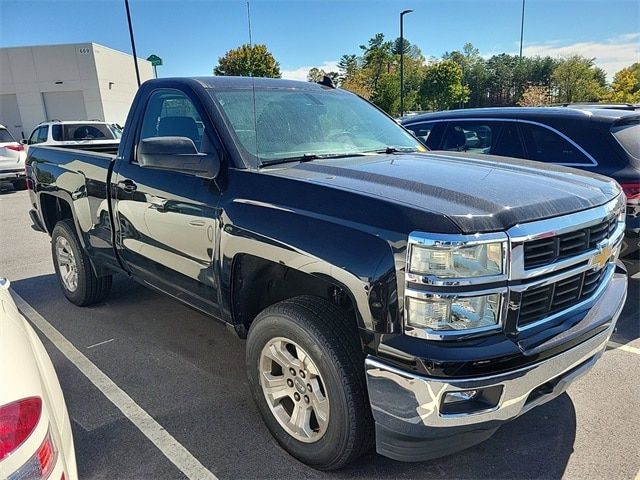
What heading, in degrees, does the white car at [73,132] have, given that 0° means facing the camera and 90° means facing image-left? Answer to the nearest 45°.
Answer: approximately 135°

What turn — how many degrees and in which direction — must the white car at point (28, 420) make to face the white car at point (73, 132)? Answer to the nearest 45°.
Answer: approximately 45° to its right

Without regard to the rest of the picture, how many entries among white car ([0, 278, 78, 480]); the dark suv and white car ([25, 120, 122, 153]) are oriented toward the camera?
0

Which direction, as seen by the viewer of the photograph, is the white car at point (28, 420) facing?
facing away from the viewer and to the left of the viewer

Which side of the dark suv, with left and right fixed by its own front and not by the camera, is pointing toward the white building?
front

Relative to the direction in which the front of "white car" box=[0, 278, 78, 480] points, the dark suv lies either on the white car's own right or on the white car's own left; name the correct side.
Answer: on the white car's own right

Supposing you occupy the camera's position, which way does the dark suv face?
facing away from the viewer and to the left of the viewer

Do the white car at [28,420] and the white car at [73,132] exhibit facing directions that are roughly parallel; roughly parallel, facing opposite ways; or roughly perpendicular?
roughly parallel

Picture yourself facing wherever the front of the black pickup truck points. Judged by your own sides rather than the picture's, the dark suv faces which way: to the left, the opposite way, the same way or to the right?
the opposite way

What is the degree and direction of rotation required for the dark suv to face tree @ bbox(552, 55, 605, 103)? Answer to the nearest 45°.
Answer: approximately 45° to its right

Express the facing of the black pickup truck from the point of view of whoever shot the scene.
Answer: facing the viewer and to the right of the viewer

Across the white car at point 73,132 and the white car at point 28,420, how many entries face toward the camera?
0

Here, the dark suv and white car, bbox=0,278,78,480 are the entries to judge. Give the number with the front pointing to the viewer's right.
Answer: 0
